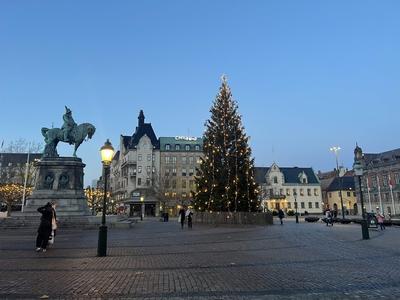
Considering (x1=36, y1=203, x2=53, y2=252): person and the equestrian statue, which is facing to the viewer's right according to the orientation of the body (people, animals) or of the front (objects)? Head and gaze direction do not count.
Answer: the equestrian statue

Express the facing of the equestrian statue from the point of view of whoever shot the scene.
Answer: facing to the right of the viewer

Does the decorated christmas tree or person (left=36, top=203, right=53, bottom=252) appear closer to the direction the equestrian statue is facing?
the decorated christmas tree

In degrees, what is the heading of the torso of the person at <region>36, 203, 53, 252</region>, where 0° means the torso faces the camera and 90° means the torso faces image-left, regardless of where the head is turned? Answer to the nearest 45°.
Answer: approximately 45°

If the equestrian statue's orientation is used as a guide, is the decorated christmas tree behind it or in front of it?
in front

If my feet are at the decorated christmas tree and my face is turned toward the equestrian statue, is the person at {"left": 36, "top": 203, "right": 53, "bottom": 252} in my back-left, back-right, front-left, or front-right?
front-left

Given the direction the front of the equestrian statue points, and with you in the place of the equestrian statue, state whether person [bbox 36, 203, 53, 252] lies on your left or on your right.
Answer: on your right

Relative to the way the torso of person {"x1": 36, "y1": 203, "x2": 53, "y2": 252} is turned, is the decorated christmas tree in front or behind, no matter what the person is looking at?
in front

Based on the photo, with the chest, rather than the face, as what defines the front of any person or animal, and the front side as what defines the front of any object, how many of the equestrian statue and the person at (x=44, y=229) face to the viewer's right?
1
